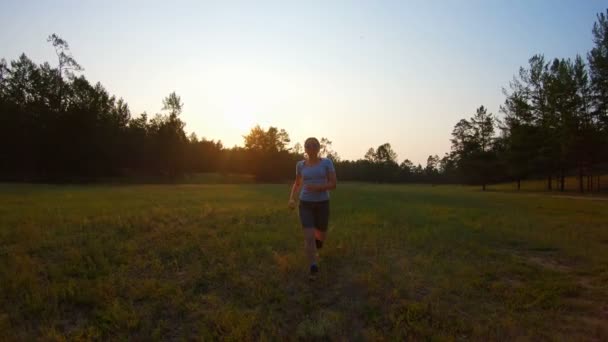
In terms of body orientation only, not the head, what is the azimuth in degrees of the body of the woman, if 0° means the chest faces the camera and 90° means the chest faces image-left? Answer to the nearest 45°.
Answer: approximately 0°
